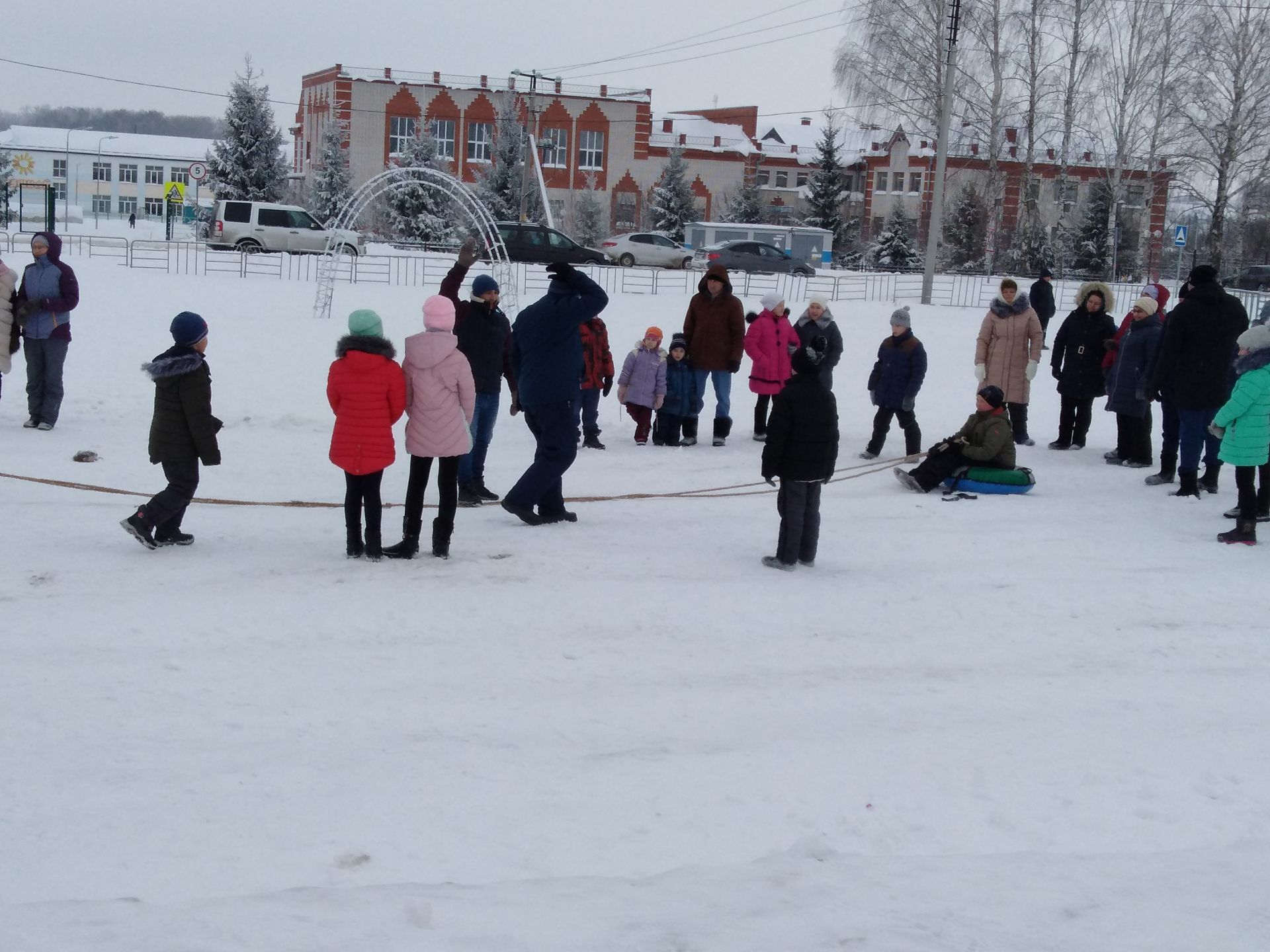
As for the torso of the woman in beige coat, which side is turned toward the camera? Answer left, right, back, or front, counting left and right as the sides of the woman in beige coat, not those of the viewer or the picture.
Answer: front

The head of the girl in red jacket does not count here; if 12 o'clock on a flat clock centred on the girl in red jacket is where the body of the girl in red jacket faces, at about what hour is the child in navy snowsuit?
The child in navy snowsuit is roughly at 1 o'clock from the girl in red jacket.

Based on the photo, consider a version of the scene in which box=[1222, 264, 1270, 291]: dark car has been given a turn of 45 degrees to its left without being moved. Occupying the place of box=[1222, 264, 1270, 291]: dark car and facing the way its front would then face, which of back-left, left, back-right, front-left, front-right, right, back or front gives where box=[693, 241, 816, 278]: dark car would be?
front

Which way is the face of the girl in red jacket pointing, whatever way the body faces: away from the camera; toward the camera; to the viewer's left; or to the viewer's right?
away from the camera

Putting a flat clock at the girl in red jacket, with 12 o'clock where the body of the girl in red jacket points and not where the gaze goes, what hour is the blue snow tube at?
The blue snow tube is roughly at 2 o'clock from the girl in red jacket.

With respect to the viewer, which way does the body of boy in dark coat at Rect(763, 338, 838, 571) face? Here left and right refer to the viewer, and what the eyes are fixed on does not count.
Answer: facing away from the viewer and to the left of the viewer

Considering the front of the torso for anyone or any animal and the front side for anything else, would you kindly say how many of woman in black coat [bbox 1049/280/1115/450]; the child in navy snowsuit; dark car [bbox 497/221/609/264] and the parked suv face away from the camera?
0

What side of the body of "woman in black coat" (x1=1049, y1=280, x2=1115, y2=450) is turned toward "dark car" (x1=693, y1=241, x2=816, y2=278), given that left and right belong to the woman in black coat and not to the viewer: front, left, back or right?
back

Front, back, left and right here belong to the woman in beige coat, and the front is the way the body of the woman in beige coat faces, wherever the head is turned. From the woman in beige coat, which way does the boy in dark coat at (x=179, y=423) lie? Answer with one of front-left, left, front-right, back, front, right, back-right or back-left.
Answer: front-right

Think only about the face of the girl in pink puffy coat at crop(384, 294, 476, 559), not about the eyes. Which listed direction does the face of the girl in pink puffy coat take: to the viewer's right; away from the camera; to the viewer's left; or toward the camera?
away from the camera

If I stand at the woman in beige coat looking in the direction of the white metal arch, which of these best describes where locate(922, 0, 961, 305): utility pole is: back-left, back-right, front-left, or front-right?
front-right

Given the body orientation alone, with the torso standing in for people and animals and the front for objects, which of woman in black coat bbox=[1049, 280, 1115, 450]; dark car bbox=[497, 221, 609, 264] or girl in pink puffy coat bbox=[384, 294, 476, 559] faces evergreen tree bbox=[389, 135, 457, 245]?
the girl in pink puffy coat

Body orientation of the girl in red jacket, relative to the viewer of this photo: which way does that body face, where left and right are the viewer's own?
facing away from the viewer

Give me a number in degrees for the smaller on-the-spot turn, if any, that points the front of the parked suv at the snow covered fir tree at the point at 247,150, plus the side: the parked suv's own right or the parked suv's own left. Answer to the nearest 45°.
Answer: approximately 90° to the parked suv's own left

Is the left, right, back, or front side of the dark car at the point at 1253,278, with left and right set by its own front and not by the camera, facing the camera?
left

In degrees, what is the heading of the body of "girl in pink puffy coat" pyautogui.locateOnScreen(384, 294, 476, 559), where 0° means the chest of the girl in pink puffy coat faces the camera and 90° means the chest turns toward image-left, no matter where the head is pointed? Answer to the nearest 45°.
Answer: approximately 180°
